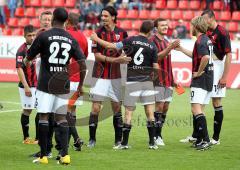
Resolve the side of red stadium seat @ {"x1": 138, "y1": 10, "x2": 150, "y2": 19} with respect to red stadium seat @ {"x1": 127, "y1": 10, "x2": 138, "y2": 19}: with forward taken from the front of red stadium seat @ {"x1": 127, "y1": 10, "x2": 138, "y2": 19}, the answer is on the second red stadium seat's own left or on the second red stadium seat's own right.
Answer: on the second red stadium seat's own left

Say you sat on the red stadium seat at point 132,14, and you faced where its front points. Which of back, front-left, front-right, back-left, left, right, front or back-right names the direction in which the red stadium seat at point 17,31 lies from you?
right

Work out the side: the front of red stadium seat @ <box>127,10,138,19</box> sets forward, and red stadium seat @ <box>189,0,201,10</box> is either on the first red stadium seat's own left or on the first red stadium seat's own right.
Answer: on the first red stadium seat's own left

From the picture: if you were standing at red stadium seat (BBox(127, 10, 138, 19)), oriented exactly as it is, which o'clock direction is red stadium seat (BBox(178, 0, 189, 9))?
red stadium seat (BBox(178, 0, 189, 9)) is roughly at 9 o'clock from red stadium seat (BBox(127, 10, 138, 19)).

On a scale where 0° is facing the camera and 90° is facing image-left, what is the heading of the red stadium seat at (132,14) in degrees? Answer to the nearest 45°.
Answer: approximately 0°

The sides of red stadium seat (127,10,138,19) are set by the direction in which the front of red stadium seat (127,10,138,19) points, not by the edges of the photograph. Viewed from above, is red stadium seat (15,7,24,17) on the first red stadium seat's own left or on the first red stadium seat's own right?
on the first red stadium seat's own right

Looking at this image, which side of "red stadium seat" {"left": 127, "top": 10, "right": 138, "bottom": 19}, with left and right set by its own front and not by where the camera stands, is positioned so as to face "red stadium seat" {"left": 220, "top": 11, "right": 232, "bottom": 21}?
left

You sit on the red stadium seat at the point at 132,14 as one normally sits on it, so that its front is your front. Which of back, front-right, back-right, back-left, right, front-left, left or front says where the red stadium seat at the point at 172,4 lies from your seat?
left

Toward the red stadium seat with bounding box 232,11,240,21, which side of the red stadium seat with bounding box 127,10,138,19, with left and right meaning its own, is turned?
left

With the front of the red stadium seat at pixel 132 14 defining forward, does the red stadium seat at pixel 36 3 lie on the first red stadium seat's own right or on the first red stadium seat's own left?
on the first red stadium seat's own right

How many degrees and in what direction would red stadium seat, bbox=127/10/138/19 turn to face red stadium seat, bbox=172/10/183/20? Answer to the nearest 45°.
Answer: approximately 90° to its left
